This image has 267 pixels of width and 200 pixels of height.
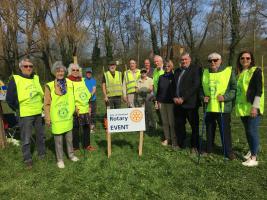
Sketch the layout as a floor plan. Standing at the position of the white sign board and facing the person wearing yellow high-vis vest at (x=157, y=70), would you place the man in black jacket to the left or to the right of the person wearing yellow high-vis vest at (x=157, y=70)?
right

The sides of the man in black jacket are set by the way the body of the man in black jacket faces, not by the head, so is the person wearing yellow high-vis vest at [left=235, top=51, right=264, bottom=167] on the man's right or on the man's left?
on the man's left

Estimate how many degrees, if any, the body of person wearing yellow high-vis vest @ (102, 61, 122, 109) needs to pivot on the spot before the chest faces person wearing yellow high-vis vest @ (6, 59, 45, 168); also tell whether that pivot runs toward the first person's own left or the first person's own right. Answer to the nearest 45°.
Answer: approximately 45° to the first person's own right

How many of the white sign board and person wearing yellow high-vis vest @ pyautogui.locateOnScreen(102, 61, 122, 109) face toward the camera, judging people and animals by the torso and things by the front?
2

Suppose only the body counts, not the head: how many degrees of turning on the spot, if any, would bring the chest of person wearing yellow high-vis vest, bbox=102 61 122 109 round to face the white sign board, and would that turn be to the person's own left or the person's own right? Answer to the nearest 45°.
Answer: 0° — they already face it

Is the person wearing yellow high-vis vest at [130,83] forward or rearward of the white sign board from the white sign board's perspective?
rearward

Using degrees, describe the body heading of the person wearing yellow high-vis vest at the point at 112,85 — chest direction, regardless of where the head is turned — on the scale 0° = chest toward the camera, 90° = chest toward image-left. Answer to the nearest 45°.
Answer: approximately 0°

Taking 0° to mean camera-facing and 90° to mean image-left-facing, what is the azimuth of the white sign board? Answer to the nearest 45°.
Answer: approximately 0°

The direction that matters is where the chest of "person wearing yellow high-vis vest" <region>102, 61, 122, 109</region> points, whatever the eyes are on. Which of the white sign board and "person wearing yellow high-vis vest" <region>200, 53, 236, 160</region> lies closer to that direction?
the white sign board

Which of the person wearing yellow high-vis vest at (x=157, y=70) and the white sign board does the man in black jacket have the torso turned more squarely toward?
the white sign board
